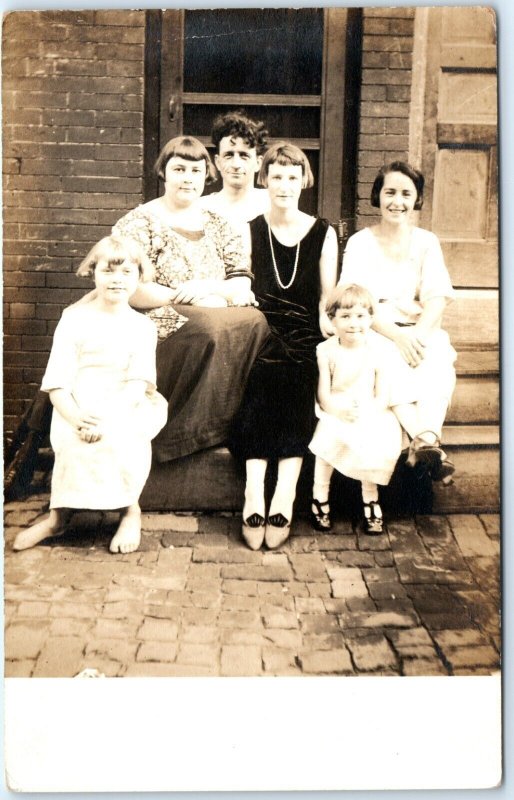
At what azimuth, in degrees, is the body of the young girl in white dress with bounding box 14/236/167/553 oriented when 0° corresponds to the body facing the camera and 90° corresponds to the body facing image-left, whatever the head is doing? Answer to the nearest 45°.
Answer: approximately 0°

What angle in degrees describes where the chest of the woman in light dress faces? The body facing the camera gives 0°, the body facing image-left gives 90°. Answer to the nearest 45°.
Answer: approximately 0°
